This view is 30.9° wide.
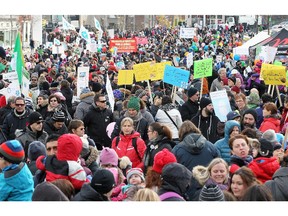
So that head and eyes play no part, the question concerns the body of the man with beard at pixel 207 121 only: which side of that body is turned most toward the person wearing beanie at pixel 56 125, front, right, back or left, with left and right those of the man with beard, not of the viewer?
right

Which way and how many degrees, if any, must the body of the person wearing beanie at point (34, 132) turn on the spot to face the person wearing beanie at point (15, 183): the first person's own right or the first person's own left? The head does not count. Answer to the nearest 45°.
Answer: approximately 45° to the first person's own right
